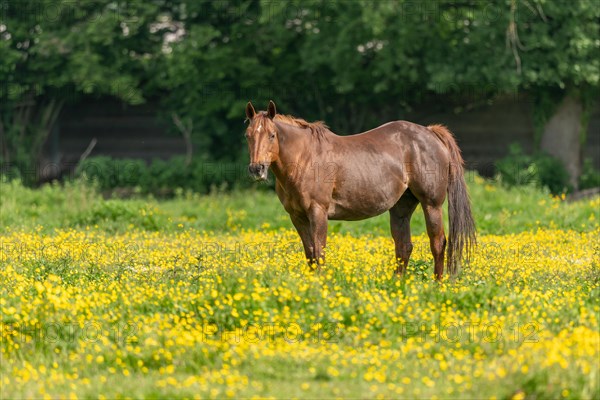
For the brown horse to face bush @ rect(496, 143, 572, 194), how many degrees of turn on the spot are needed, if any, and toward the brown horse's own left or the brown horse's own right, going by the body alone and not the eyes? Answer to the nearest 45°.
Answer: approximately 90° to the brown horse's own right

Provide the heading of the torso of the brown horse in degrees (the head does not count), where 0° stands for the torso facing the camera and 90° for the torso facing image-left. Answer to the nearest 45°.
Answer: approximately 90°

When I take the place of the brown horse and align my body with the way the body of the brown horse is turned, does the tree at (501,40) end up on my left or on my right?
on my right

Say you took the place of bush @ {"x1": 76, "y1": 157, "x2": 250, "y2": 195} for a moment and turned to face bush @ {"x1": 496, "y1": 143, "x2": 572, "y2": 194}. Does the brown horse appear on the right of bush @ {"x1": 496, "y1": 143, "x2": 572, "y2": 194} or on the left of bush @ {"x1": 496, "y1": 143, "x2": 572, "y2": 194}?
right

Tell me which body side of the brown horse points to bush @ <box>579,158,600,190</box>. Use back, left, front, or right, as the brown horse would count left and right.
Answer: right

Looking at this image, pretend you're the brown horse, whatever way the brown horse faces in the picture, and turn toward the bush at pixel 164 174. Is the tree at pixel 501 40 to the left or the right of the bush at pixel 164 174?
right

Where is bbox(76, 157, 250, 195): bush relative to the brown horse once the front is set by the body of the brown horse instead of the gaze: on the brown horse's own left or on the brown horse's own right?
on the brown horse's own right
